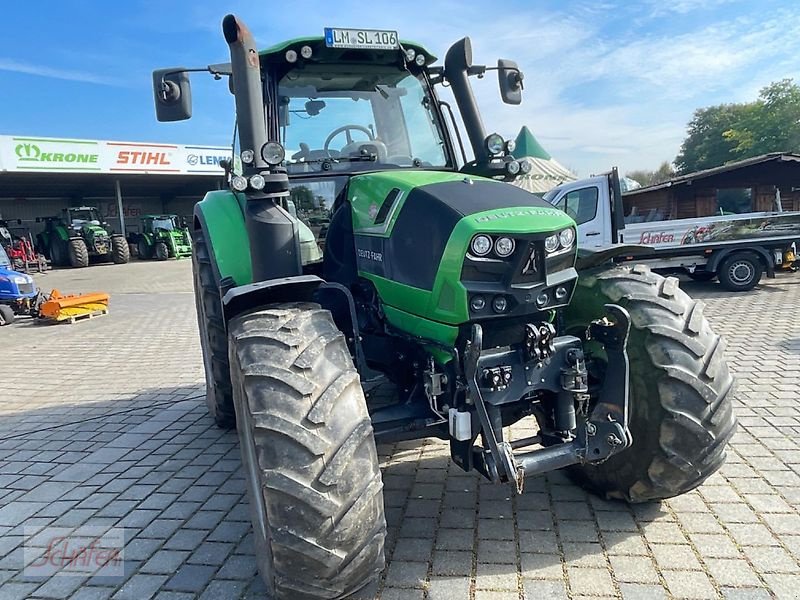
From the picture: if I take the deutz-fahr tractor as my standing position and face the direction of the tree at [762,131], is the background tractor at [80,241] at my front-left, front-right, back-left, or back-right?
front-left

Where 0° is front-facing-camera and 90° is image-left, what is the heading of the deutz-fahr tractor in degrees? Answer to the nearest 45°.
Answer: approximately 315°

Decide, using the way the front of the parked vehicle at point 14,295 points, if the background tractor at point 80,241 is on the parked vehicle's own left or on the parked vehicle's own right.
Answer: on the parked vehicle's own left

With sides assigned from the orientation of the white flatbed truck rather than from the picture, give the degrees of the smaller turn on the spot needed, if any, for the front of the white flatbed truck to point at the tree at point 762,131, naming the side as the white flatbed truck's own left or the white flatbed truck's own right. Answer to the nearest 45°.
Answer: approximately 90° to the white flatbed truck's own right

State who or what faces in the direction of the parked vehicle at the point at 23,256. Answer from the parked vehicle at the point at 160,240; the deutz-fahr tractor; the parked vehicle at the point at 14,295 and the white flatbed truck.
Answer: the white flatbed truck

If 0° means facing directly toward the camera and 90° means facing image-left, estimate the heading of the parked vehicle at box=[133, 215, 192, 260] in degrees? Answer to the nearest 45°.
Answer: approximately 315°

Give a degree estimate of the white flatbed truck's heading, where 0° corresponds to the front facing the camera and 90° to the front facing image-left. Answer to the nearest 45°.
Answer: approximately 90°

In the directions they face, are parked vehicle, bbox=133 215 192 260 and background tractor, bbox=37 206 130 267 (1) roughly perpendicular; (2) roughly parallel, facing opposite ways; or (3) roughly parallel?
roughly parallel

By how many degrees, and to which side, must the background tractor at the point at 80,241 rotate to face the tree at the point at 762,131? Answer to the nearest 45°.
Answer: approximately 45° to its left

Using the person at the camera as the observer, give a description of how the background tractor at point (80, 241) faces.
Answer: facing the viewer and to the right of the viewer

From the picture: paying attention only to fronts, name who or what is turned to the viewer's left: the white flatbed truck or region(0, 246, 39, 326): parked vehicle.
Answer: the white flatbed truck

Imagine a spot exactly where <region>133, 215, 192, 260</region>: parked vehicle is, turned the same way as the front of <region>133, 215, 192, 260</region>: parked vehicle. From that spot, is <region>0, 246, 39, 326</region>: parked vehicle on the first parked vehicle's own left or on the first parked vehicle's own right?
on the first parked vehicle's own right
